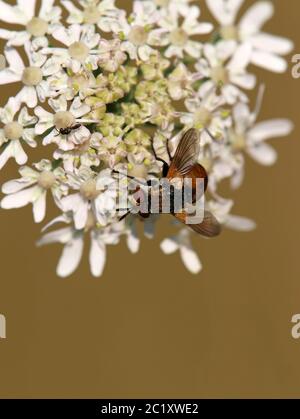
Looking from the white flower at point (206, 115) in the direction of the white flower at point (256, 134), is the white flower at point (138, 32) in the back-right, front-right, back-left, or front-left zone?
back-left

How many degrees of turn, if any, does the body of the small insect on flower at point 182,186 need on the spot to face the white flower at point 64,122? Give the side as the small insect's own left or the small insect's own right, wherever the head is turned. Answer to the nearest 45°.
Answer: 0° — it already faces it

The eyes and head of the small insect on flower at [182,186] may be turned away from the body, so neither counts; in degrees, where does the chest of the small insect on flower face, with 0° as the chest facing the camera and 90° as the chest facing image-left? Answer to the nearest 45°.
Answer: approximately 90°

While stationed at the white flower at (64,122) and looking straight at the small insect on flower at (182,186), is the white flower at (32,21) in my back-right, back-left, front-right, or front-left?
back-left

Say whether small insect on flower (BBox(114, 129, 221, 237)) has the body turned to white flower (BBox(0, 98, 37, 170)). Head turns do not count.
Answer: yes

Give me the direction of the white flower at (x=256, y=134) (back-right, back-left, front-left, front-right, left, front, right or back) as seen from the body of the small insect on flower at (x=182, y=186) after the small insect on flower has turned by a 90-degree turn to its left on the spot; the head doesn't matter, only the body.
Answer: back-left

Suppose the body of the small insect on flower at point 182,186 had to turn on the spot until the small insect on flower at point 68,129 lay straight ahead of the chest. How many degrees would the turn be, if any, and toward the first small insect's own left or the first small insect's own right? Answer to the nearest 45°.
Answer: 0° — it already faces it
